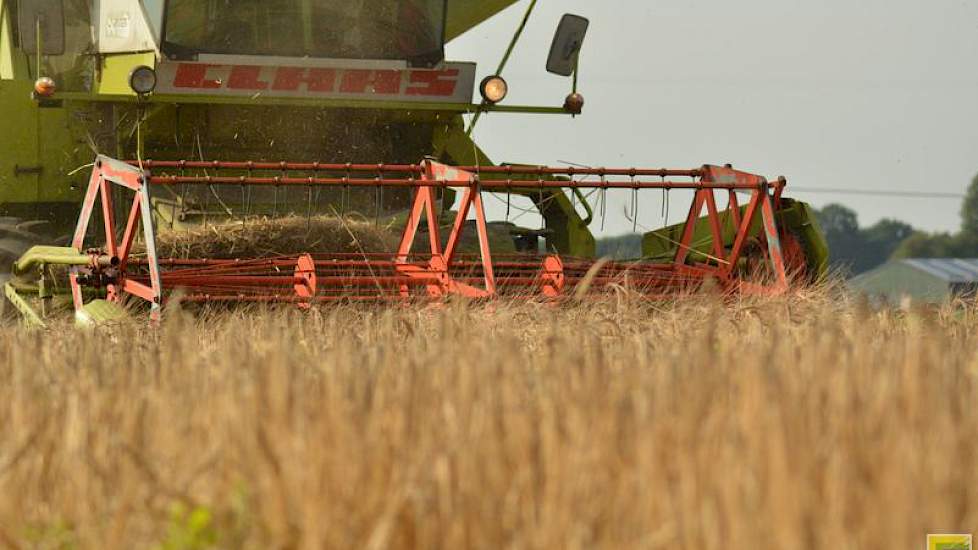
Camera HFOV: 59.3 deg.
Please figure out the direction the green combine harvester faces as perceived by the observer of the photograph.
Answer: facing the viewer and to the right of the viewer
